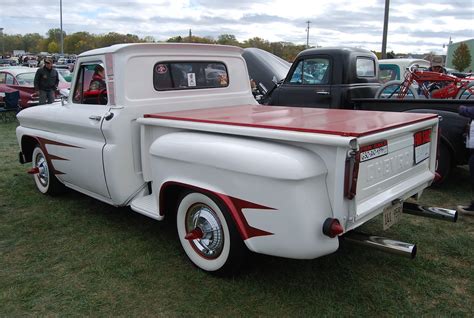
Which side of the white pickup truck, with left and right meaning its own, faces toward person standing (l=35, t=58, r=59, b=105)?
front

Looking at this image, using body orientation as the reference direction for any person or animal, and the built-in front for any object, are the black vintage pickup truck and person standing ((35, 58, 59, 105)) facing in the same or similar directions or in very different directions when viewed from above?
very different directions

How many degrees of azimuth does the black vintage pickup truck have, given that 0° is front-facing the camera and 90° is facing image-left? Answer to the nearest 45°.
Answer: approximately 135°

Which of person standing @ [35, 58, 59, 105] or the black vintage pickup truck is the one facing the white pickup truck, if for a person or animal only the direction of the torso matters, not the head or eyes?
the person standing

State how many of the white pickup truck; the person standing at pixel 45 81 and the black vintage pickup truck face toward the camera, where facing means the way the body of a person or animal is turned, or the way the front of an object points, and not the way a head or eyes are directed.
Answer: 1

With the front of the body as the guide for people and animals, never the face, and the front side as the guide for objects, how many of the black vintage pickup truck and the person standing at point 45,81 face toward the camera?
1

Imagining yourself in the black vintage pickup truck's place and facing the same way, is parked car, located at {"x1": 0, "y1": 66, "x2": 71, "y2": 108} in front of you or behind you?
in front

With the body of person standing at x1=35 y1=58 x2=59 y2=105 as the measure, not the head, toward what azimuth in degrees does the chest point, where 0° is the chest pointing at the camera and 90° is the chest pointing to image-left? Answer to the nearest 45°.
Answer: approximately 0°

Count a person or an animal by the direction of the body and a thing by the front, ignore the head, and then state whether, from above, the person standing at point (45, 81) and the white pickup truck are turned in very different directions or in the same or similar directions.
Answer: very different directions

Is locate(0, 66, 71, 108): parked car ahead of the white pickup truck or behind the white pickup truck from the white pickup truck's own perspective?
ahead

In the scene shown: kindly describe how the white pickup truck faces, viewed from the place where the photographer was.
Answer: facing away from the viewer and to the left of the viewer
